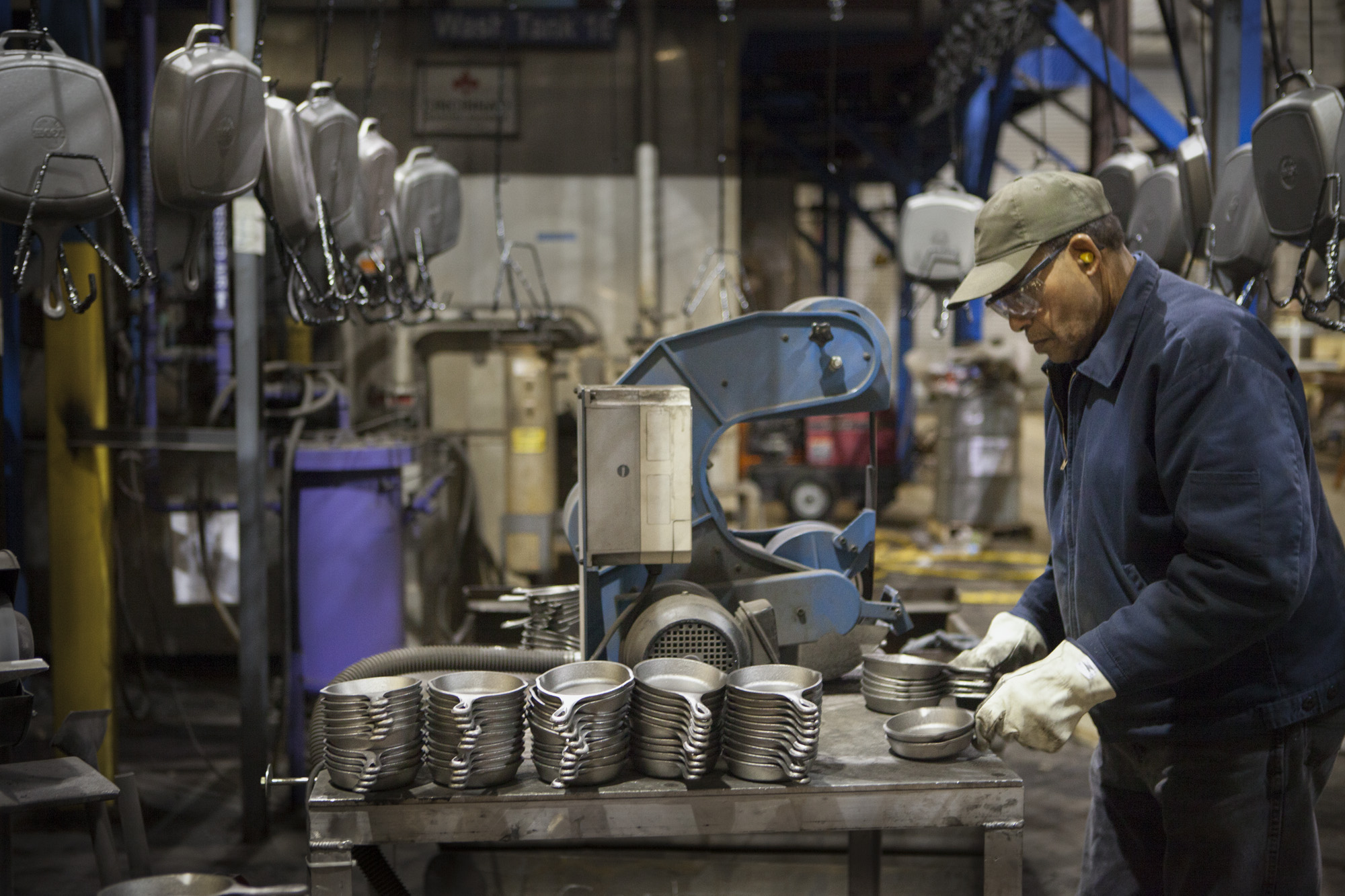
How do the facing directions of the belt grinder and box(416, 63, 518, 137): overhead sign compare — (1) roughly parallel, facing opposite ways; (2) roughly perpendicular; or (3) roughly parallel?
roughly perpendicular

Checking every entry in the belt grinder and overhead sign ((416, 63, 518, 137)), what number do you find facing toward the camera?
1

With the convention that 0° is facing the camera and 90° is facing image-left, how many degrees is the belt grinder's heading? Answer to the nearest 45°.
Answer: approximately 270°

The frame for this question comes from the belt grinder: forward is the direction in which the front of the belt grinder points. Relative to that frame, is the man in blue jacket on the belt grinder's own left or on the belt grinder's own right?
on the belt grinder's own right

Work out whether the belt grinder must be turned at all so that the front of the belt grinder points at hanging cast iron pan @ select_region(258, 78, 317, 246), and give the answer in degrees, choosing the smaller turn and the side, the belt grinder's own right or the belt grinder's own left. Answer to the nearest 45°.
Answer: approximately 135° to the belt grinder's own left

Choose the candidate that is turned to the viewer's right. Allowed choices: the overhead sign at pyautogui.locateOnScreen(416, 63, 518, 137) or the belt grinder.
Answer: the belt grinder

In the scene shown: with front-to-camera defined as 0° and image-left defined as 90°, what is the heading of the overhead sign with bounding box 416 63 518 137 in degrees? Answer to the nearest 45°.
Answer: approximately 0°

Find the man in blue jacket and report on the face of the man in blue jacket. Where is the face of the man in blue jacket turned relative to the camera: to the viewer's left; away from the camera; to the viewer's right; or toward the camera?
to the viewer's left

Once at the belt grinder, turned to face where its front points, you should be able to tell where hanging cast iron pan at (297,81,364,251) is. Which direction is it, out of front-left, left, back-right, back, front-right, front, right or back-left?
back-left
